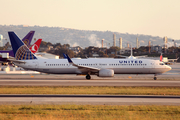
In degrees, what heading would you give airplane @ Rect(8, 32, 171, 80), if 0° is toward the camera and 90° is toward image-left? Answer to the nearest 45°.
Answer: approximately 270°
